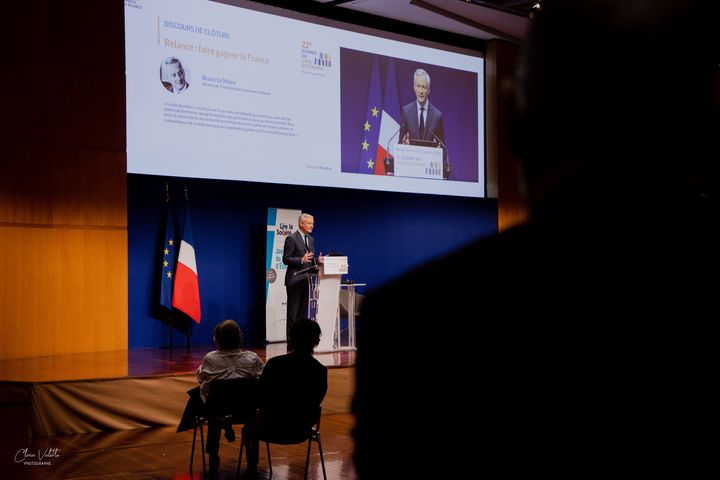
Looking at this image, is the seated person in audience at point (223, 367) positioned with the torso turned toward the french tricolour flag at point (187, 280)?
yes

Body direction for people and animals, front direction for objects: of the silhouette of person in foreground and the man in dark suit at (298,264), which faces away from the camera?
the silhouette of person in foreground

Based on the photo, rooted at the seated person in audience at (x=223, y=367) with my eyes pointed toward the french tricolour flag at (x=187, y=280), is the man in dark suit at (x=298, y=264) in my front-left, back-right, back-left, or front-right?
front-right

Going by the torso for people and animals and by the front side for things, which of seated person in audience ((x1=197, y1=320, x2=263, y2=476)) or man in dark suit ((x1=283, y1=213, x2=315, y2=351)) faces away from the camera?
the seated person in audience

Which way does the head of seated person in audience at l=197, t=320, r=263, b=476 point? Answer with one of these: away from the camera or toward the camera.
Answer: away from the camera

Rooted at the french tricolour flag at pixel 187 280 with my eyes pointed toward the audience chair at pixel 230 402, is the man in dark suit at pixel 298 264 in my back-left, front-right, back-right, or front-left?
front-left

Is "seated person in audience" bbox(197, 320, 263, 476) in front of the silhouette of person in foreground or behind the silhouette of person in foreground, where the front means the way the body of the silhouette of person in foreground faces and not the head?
in front

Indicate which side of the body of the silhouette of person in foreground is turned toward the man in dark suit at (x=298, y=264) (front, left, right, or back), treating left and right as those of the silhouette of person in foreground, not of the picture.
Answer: front

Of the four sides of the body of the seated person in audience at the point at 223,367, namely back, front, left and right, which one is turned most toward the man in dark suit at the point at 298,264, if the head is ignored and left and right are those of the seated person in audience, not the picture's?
front

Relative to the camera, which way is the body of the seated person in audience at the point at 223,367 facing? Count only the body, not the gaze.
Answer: away from the camera

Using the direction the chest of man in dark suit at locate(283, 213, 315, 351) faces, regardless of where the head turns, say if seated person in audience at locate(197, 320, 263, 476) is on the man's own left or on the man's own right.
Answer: on the man's own right

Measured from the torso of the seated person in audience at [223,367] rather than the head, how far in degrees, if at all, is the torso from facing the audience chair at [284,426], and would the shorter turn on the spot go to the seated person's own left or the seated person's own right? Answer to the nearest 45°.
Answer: approximately 135° to the seated person's own right

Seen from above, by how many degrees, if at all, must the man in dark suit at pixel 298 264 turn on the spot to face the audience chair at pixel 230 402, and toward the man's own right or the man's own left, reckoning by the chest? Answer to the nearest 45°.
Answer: approximately 45° to the man's own right

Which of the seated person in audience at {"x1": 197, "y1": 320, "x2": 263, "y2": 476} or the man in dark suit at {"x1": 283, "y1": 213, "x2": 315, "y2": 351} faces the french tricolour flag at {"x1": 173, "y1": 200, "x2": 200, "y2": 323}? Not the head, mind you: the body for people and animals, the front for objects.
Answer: the seated person in audience

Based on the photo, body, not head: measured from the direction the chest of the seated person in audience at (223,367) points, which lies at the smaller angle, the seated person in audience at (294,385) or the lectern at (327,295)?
the lectern

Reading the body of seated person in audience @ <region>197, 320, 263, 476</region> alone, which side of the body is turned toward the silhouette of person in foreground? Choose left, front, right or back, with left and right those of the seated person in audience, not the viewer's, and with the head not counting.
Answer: back

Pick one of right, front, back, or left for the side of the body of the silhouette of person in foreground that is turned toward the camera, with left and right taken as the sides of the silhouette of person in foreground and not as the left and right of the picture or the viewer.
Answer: back

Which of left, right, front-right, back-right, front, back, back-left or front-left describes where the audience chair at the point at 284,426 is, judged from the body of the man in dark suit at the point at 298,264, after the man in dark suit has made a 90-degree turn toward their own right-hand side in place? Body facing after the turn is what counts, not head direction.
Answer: front-left

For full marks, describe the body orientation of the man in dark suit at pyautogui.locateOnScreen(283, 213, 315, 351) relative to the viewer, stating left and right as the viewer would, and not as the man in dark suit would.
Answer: facing the viewer and to the right of the viewer
